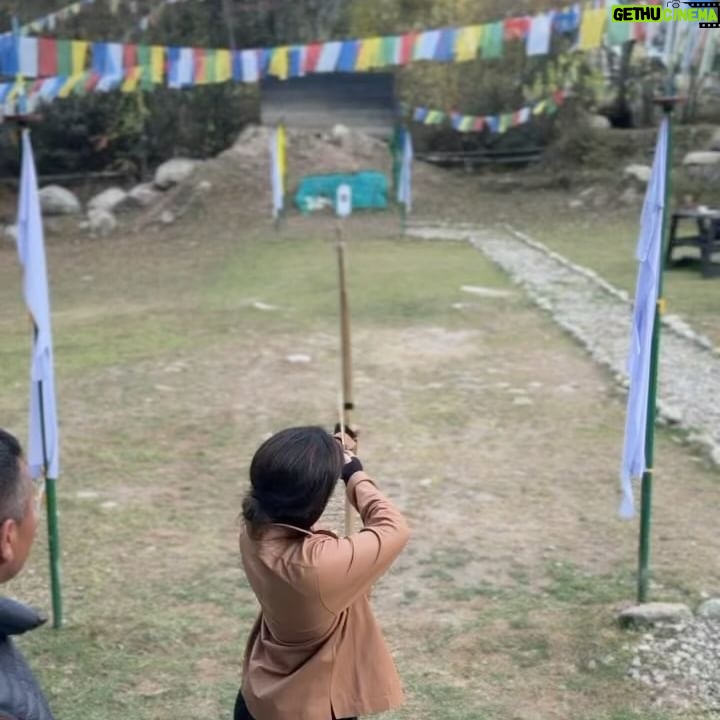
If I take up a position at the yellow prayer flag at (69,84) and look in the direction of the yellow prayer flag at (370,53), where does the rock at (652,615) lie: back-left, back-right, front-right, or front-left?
front-right
